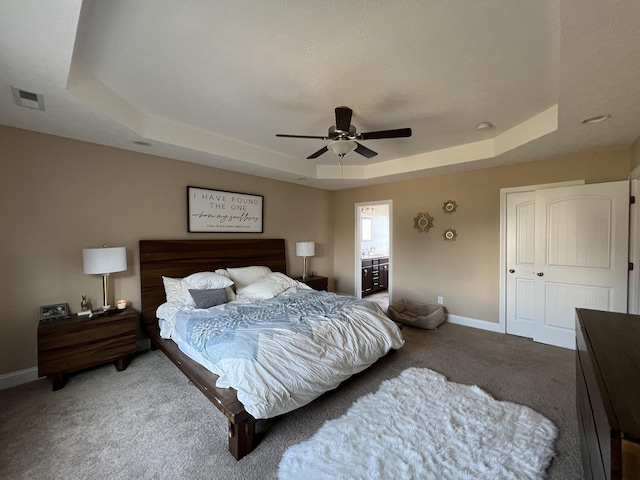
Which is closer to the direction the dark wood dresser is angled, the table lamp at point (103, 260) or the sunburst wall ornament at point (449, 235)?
the table lamp

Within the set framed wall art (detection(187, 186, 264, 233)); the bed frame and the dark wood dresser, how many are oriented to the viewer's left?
1

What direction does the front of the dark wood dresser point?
to the viewer's left

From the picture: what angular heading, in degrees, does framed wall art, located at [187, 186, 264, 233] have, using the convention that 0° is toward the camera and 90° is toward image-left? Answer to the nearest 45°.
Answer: approximately 315°

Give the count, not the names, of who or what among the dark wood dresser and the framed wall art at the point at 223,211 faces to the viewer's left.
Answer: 1

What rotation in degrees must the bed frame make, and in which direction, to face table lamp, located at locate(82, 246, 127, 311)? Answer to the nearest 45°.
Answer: approximately 135° to its right

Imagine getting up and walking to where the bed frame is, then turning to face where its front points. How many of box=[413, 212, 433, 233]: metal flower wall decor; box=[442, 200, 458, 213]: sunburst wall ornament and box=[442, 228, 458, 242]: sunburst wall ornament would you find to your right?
0

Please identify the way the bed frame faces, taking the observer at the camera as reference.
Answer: facing the viewer and to the right of the viewer

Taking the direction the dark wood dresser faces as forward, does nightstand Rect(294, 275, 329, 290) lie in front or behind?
in front

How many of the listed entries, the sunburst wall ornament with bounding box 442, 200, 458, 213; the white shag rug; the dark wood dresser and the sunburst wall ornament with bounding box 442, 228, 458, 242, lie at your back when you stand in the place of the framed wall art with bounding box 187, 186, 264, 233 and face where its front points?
0

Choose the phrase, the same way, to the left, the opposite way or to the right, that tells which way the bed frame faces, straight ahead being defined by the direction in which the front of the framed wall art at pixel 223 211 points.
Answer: the same way

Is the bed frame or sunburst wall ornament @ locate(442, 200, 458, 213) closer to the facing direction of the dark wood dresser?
the bed frame

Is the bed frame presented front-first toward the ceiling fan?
yes

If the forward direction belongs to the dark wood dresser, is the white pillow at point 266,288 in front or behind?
in front

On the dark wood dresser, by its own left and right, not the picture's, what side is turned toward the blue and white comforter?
front
